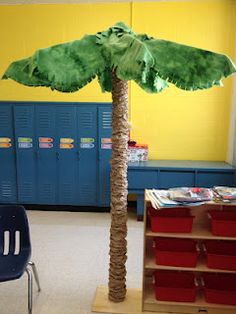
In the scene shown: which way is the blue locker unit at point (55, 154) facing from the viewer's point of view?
toward the camera

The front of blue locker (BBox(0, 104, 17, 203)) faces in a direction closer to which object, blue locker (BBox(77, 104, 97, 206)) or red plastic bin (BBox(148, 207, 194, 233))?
the red plastic bin

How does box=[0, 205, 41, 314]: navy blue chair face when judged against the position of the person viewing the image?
facing away from the viewer

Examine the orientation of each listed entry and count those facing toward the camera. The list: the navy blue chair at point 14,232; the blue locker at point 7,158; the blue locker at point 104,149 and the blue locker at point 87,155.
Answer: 3

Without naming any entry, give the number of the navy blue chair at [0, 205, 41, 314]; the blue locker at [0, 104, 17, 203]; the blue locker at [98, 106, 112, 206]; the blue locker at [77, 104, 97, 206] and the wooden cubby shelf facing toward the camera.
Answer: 4

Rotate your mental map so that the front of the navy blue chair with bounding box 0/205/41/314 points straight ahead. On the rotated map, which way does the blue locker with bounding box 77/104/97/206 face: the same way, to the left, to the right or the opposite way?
the opposite way

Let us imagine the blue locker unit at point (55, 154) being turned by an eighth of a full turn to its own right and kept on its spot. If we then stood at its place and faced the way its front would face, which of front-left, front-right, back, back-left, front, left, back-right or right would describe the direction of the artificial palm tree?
front-left

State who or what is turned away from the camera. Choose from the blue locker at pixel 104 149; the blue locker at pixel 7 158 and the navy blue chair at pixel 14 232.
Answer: the navy blue chair

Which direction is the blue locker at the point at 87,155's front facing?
toward the camera

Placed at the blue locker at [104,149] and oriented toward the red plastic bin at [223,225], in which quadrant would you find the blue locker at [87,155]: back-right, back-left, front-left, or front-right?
back-right

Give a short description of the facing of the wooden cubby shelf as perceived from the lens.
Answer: facing the viewer

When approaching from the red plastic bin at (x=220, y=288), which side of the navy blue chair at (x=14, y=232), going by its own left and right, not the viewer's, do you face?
right

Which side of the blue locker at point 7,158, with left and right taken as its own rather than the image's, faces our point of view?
front

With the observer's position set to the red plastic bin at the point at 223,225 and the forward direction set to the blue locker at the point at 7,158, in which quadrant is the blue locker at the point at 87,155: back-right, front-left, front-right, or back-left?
front-right

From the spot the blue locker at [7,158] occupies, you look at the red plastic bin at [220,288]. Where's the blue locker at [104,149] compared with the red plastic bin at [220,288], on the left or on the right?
left

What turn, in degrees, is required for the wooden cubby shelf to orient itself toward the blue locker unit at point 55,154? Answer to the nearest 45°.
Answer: approximately 135° to its right
